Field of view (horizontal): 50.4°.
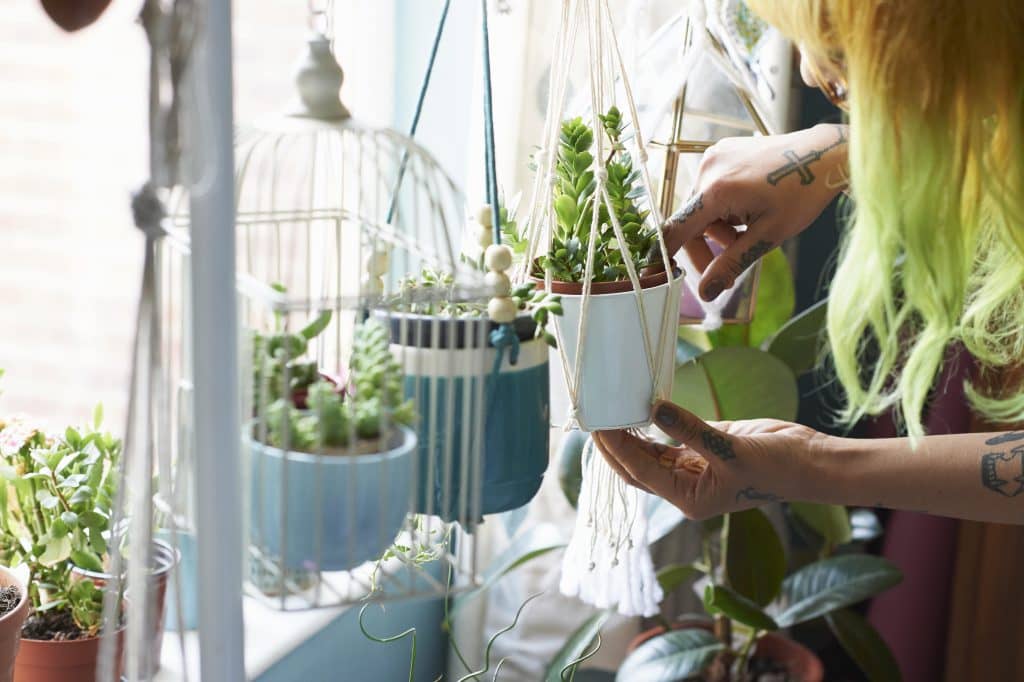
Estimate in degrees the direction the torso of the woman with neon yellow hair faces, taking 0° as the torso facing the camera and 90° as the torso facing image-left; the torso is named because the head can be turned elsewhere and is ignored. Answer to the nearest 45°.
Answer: approximately 90°

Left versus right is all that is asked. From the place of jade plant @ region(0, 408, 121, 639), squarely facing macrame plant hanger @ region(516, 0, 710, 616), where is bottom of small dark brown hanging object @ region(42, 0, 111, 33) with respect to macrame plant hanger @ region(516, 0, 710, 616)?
right

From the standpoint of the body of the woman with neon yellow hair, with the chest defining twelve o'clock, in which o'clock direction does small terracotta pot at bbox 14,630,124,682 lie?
The small terracotta pot is roughly at 12 o'clock from the woman with neon yellow hair.

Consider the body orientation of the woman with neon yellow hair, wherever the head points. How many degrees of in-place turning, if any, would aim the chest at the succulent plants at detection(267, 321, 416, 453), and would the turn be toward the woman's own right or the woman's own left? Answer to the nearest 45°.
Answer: approximately 45° to the woman's own left

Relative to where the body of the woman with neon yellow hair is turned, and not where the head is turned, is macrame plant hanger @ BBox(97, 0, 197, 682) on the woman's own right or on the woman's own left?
on the woman's own left
